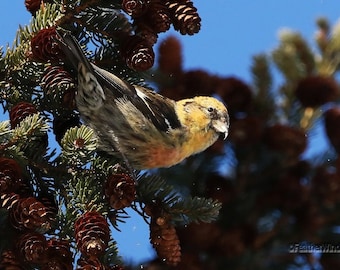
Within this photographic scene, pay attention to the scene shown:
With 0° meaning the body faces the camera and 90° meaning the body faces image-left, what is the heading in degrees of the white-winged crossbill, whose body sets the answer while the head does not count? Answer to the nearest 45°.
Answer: approximately 270°

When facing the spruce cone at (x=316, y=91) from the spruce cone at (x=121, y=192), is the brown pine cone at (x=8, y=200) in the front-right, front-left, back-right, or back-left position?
back-left
